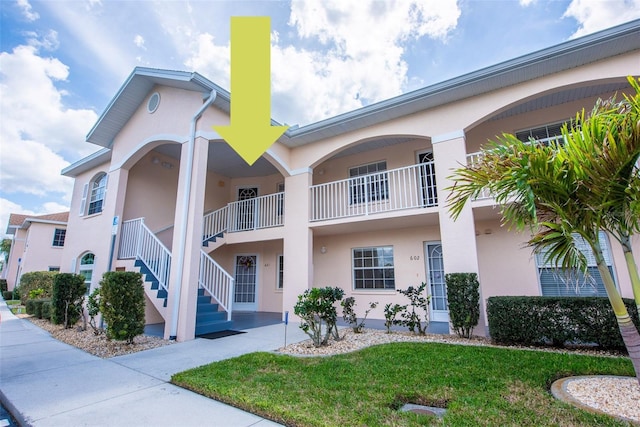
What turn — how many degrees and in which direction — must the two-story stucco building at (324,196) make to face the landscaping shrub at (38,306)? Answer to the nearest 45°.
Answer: approximately 45° to its right

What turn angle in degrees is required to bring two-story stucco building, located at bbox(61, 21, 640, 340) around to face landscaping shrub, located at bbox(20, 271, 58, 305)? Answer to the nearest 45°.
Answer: approximately 45° to its right

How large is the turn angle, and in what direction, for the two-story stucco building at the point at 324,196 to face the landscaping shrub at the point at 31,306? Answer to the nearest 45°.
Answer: approximately 45° to its right

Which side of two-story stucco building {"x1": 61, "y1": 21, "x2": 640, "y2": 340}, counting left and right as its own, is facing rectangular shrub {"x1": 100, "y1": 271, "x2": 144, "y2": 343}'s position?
front

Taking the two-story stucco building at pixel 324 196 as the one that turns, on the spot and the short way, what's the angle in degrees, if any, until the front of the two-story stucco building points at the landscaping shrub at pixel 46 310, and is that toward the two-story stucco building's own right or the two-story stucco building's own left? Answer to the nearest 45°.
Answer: approximately 45° to the two-story stucco building's own right

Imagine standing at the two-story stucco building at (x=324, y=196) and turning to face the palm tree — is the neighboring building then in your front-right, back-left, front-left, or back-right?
back-right

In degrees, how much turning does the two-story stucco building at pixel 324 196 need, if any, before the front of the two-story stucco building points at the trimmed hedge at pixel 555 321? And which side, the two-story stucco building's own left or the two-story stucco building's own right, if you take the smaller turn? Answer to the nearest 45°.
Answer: approximately 90° to the two-story stucco building's own left

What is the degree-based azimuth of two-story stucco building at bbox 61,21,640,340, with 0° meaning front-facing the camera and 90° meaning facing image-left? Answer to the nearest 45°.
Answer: approximately 45°
